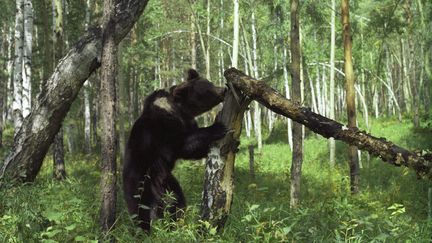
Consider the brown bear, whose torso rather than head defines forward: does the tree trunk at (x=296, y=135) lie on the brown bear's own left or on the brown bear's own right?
on the brown bear's own left

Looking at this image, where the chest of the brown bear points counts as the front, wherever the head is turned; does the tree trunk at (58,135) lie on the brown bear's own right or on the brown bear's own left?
on the brown bear's own left

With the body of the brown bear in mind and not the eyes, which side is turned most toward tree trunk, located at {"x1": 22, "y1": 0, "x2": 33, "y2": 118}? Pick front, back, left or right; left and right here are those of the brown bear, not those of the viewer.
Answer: left

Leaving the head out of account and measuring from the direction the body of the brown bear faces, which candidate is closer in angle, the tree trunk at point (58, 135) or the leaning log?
the leaning log

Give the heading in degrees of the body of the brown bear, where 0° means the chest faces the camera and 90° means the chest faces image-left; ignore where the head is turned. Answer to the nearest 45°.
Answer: approximately 270°

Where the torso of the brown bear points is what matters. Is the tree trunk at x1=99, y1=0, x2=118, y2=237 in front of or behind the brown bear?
behind

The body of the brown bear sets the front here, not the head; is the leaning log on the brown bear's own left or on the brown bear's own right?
on the brown bear's own right

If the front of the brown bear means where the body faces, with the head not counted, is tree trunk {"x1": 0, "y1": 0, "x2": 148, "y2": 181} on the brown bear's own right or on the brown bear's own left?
on the brown bear's own left
